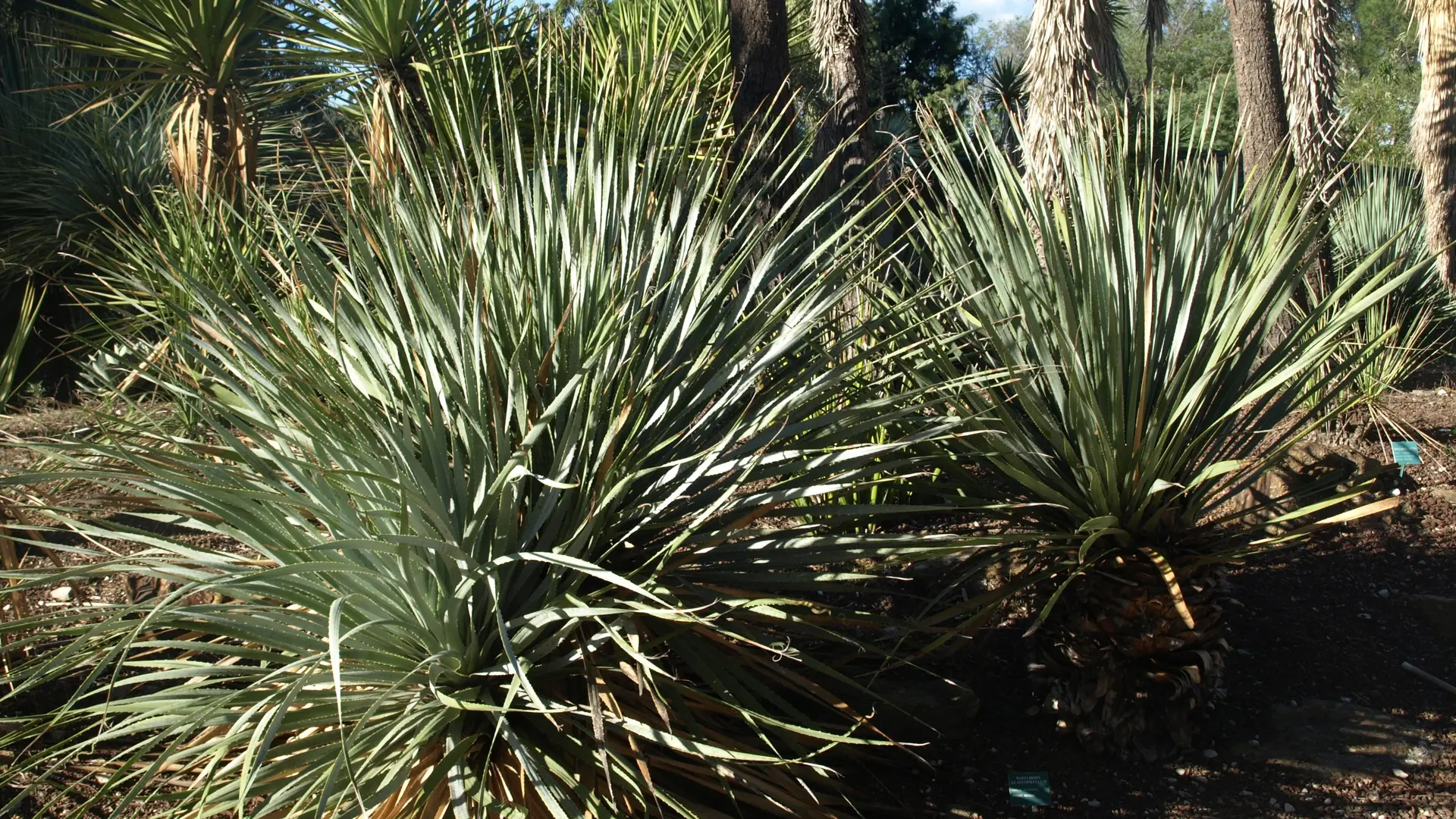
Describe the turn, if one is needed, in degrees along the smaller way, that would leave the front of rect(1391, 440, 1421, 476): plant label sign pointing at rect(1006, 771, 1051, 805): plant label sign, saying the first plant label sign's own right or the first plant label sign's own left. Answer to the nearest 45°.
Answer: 0° — it already faces it

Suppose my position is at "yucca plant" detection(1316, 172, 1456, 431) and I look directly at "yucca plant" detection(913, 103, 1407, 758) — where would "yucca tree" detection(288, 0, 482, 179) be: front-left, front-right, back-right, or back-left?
front-right

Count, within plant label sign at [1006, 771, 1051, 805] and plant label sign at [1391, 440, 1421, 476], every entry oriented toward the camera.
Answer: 2

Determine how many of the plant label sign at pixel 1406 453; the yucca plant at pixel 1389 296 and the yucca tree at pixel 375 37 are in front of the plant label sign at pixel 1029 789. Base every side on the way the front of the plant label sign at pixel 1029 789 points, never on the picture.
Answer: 0

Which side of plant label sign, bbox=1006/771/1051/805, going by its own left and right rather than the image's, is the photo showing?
front

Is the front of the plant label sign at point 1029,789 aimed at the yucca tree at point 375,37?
no

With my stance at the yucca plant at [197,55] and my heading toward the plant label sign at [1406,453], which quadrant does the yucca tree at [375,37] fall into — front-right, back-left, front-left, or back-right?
front-left

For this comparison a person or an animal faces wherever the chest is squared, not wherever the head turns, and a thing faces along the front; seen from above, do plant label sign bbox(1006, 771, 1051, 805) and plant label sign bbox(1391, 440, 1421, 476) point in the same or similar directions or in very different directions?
same or similar directions

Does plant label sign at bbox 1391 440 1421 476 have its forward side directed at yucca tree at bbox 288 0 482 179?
no

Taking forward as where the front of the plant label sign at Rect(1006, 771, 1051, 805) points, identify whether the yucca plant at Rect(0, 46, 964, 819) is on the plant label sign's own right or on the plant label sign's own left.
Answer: on the plant label sign's own right

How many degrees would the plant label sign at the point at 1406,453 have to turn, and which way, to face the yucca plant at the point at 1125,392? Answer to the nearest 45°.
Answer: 0° — it already faces it

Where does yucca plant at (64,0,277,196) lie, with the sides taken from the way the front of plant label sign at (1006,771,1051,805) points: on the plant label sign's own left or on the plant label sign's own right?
on the plant label sign's own right

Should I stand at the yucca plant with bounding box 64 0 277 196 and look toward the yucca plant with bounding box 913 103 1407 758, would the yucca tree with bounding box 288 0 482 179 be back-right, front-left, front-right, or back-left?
front-left

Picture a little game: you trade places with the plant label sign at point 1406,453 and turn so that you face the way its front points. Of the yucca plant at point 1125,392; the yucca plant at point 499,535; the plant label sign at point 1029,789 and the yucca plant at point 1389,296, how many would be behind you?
1

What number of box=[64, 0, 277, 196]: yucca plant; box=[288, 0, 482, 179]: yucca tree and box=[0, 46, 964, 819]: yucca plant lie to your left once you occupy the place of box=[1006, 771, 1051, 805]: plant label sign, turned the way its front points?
0

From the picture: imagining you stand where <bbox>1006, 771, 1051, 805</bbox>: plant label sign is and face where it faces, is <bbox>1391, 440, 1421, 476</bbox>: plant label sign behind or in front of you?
behind

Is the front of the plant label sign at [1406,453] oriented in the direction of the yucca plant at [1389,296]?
no

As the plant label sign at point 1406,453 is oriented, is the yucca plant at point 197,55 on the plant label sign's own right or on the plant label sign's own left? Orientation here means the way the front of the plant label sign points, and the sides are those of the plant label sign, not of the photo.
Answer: on the plant label sign's own right

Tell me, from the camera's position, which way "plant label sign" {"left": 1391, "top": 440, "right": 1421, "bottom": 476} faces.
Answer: facing the viewer

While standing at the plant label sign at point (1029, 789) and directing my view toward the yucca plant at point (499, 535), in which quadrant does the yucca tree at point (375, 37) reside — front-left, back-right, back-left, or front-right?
front-right
